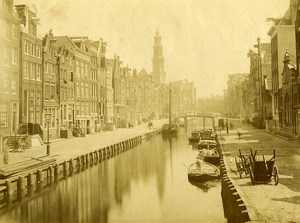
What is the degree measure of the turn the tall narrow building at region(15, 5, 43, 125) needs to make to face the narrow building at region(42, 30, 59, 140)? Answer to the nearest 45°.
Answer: approximately 90° to its left

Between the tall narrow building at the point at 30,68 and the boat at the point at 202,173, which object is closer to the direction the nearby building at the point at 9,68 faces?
the boat

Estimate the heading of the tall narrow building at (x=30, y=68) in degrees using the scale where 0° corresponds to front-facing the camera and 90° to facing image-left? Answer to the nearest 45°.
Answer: approximately 315°

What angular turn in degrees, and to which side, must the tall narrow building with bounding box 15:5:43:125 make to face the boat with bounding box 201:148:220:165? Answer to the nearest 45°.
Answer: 0° — it already faces it

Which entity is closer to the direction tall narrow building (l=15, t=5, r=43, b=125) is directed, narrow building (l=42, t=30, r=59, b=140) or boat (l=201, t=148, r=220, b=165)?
the boat

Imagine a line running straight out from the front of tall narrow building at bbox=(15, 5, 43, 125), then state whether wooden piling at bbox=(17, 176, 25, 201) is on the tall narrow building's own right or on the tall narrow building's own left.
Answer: on the tall narrow building's own right

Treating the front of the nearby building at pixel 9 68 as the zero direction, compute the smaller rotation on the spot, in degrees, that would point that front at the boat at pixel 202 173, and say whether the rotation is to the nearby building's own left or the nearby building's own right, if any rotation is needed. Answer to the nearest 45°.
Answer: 0° — it already faces it
